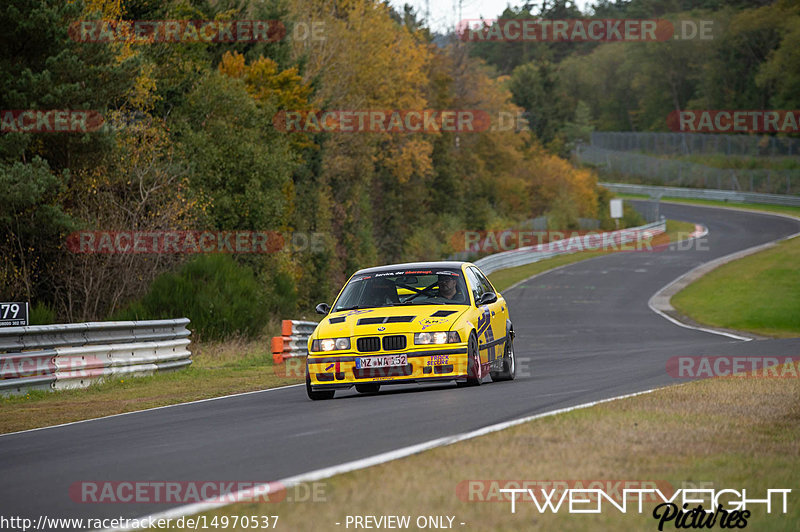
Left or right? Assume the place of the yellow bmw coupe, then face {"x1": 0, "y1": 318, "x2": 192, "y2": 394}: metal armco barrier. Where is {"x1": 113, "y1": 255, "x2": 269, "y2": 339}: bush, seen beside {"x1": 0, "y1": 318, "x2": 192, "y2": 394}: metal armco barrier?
right

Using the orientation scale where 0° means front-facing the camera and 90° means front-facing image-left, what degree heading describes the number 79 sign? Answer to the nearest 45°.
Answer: approximately 0°

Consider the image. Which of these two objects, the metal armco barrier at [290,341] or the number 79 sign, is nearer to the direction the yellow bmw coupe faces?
the number 79 sign

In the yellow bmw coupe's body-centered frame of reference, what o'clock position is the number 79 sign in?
The number 79 sign is roughly at 2 o'clock from the yellow bmw coupe.

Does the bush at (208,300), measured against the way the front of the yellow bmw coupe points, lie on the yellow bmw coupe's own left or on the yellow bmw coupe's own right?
on the yellow bmw coupe's own right

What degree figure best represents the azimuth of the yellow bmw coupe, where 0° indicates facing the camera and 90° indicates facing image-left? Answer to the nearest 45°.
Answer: approximately 45°

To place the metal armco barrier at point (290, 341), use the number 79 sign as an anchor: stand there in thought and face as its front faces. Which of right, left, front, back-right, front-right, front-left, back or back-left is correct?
back-left

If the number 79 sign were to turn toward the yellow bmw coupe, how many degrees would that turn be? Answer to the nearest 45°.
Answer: approximately 45° to its left

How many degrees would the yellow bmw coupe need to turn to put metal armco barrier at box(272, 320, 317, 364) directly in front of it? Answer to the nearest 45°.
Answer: approximately 135° to its right
